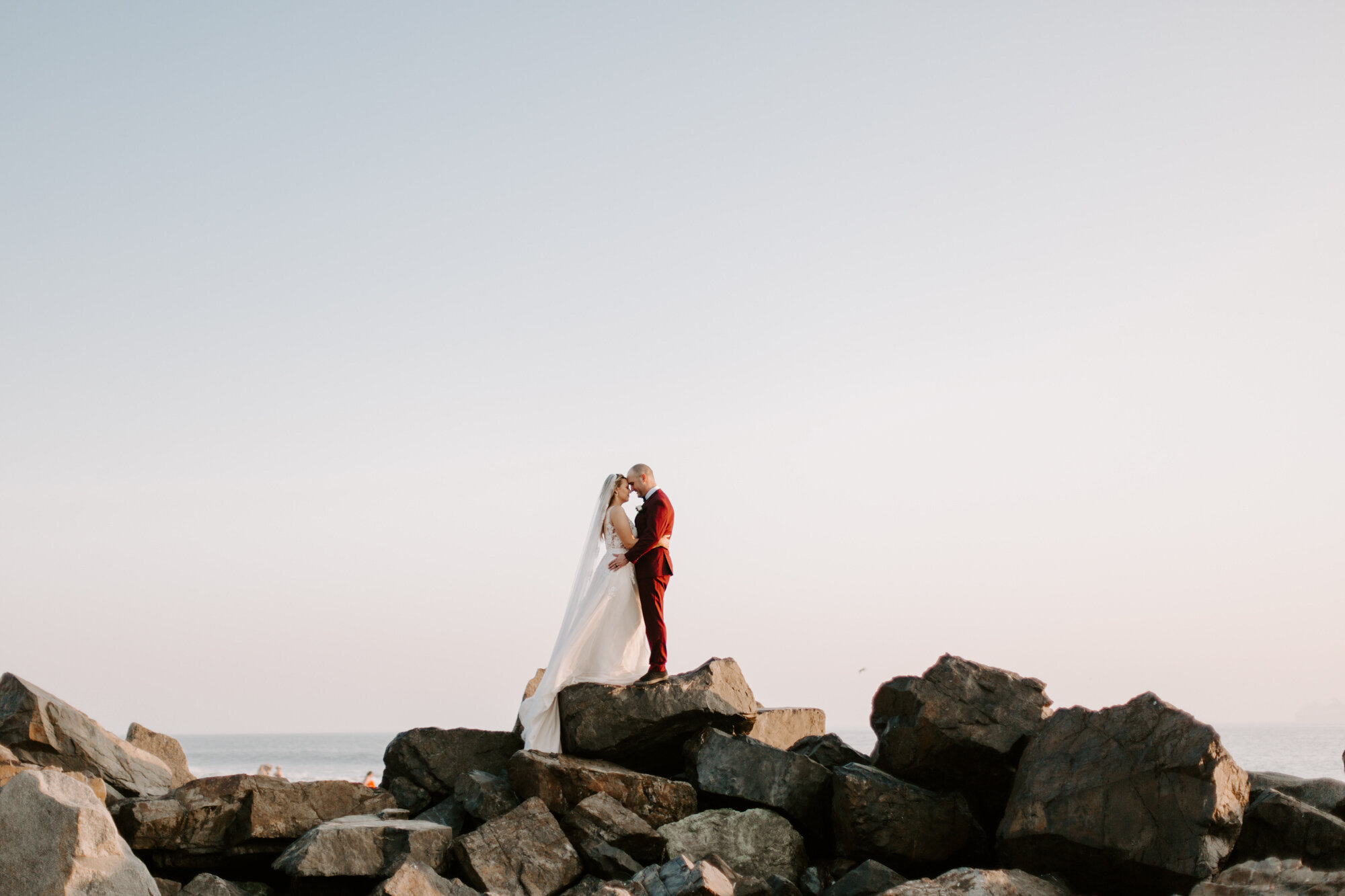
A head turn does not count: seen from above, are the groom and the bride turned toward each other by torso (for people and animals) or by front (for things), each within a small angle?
yes

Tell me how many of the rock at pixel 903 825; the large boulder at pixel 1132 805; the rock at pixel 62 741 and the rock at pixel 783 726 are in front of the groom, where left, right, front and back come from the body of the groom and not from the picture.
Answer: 1

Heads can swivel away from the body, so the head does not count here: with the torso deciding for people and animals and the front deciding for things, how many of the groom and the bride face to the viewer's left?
1

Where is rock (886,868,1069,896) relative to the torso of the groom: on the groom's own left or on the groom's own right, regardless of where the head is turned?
on the groom's own left

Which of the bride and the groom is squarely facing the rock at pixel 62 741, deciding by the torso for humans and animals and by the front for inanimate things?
the groom

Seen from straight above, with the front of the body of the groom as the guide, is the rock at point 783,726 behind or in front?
behind

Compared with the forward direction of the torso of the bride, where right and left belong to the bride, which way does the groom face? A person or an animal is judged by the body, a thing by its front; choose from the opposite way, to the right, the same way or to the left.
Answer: the opposite way

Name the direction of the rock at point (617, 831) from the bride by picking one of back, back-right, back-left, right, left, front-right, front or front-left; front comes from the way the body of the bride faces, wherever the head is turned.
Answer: right

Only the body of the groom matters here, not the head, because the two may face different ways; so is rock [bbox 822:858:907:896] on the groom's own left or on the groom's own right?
on the groom's own left

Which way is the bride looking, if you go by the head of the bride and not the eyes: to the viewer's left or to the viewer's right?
to the viewer's right

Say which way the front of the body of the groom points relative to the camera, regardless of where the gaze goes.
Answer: to the viewer's left

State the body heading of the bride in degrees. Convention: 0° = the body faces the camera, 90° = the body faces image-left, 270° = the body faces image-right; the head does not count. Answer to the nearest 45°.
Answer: approximately 270°
